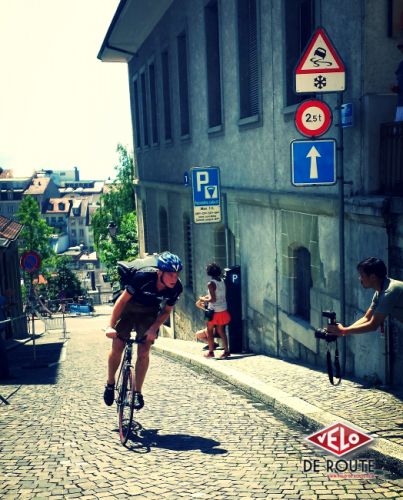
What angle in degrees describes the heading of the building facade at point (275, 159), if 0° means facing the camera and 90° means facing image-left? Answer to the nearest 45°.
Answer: approximately 45°

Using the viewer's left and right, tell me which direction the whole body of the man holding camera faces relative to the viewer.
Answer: facing to the left of the viewer

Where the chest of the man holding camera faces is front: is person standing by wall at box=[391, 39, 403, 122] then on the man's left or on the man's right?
on the man's right

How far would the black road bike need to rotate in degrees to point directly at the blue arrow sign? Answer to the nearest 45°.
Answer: approximately 135° to its left

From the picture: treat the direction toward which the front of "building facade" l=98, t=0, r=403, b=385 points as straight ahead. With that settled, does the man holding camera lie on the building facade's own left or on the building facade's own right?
on the building facade's own left

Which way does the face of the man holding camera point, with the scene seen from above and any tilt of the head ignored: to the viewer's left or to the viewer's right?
to the viewer's left

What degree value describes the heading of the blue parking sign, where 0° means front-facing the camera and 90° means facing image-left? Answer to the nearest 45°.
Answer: approximately 0°

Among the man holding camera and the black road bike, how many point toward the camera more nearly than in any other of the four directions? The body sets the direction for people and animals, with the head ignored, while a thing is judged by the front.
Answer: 1

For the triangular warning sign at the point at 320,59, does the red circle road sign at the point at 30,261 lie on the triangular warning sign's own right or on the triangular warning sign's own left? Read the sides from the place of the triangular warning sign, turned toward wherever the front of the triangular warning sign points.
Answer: on the triangular warning sign's own right
